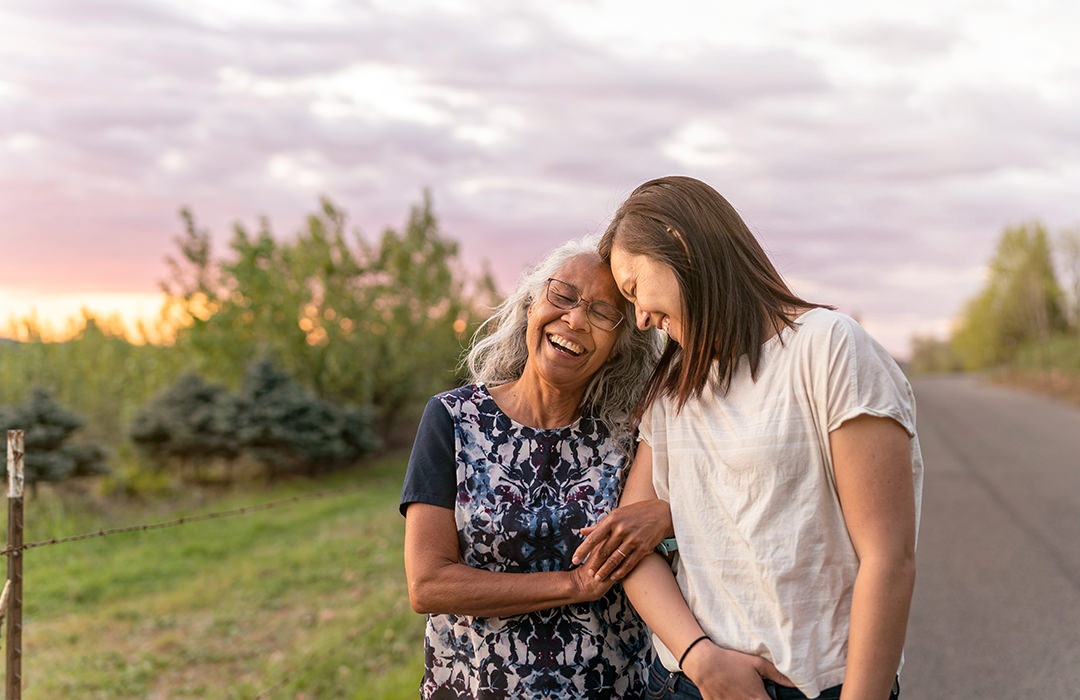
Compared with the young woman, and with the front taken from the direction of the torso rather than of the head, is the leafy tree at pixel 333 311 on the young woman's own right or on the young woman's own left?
on the young woman's own right

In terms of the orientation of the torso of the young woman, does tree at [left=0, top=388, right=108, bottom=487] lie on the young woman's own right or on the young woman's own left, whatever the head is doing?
on the young woman's own right

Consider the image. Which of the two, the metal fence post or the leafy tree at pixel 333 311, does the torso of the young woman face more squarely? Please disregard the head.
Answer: the metal fence post

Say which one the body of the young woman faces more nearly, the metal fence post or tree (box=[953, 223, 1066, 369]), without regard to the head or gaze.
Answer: the metal fence post

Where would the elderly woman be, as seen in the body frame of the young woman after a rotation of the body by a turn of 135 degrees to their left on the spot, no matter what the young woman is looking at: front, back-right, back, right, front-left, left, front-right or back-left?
back-left

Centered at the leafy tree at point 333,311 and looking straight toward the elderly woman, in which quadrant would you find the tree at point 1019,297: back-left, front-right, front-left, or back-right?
back-left

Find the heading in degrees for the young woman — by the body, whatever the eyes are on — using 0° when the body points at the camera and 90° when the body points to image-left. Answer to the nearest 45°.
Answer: approximately 45°

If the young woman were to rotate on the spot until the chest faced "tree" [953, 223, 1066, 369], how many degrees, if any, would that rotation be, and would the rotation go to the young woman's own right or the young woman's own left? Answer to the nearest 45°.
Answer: approximately 135° to the young woman's own right
